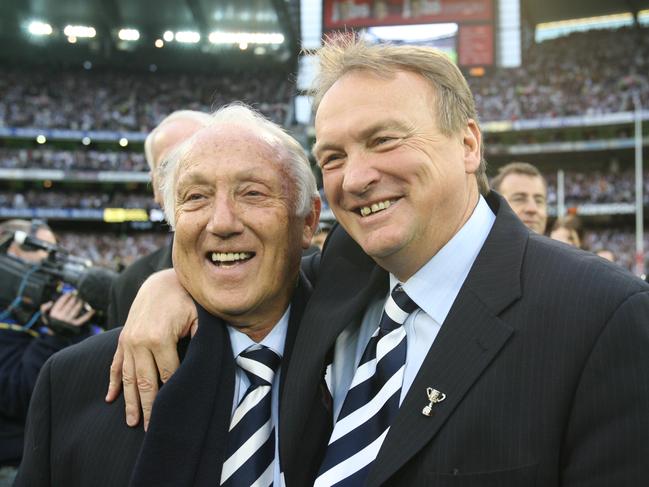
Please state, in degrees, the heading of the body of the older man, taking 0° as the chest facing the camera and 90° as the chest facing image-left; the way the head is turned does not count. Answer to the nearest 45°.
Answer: approximately 0°

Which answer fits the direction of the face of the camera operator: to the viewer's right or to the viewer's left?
to the viewer's right

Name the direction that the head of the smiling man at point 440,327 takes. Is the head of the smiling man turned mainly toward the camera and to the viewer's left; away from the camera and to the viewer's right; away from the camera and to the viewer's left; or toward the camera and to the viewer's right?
toward the camera and to the viewer's left

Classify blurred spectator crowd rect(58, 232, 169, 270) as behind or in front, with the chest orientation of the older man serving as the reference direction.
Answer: behind

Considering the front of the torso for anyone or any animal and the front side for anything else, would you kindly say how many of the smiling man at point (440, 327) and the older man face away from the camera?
0

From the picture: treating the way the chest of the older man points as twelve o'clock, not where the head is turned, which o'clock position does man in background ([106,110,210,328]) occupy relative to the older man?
The man in background is roughly at 6 o'clock from the older man.

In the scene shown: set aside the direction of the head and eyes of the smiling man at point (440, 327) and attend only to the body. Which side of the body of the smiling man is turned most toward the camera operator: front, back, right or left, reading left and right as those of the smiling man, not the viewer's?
right

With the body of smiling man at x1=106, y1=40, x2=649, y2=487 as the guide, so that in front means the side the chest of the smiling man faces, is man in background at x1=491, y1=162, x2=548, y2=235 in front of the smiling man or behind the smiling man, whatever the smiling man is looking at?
behind

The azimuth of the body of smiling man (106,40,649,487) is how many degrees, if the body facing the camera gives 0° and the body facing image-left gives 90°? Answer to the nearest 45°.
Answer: approximately 45°

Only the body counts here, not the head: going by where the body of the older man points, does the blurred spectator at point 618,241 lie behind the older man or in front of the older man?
behind
